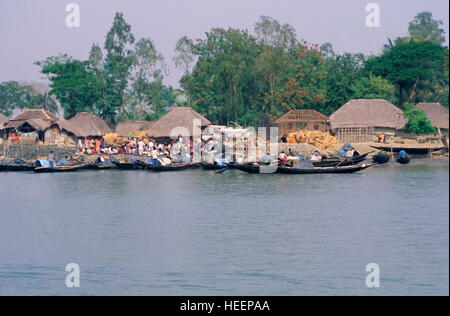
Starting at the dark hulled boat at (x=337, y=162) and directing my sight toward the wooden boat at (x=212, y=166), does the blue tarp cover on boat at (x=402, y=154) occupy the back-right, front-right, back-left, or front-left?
back-right

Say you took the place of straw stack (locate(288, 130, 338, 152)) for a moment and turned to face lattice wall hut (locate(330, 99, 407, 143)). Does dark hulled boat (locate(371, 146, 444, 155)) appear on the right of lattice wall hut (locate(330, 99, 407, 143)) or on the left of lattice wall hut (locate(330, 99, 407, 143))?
right
